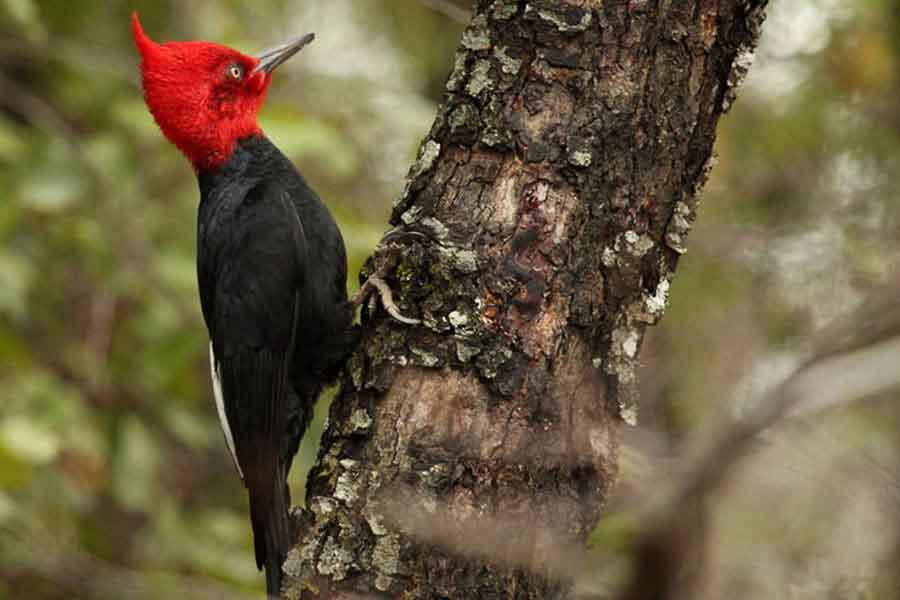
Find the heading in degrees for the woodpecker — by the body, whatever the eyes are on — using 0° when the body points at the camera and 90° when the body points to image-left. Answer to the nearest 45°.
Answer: approximately 270°
